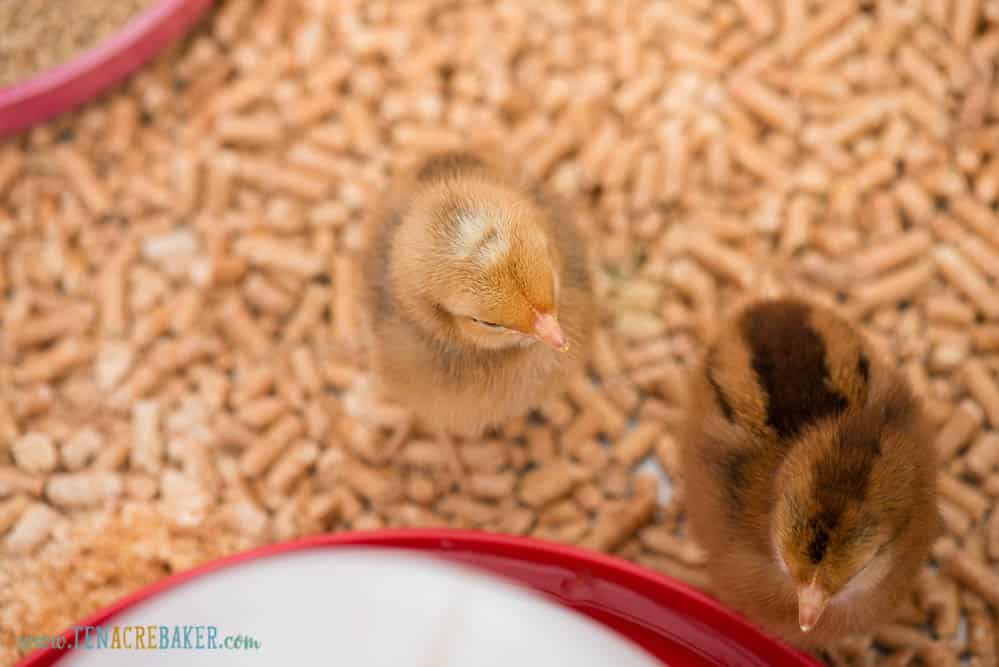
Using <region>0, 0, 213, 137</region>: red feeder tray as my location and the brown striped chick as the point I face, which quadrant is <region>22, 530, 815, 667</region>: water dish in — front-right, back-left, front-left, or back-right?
front-right

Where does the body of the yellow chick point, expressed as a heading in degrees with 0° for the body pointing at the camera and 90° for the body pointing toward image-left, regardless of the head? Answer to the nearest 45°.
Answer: approximately 315°

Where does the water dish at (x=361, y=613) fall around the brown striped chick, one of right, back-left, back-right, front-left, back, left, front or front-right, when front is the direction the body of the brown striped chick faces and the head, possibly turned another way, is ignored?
front-right

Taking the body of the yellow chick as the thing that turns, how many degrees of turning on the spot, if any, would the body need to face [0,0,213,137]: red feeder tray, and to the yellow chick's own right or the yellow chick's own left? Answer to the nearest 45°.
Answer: approximately 180°

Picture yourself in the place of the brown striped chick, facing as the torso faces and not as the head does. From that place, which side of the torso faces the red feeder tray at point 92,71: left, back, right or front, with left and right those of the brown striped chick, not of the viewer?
right

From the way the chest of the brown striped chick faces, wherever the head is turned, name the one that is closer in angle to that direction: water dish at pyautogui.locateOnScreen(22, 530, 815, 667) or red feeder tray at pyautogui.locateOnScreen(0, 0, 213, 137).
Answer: the water dish

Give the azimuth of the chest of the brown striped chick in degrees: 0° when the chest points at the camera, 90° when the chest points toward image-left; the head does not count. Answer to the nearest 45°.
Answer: approximately 0°

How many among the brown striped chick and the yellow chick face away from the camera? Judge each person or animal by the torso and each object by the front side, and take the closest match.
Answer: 0
